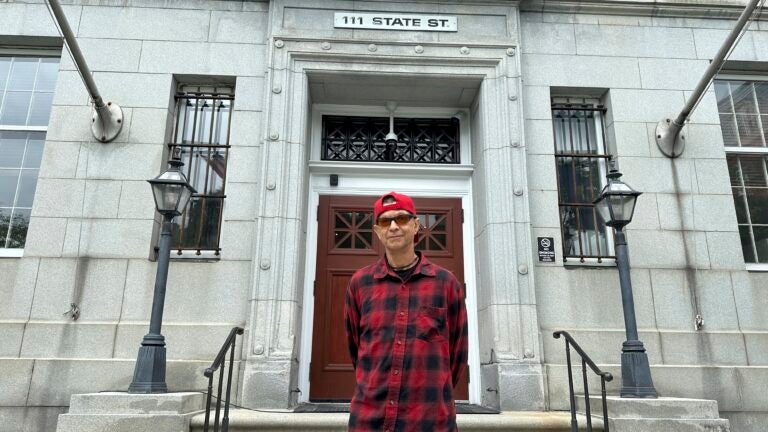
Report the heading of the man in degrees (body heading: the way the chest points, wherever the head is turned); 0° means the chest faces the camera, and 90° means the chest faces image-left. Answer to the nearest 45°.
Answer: approximately 0°

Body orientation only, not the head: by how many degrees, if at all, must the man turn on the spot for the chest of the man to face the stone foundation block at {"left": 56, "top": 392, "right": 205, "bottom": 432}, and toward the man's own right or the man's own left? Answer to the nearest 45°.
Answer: approximately 135° to the man's own right

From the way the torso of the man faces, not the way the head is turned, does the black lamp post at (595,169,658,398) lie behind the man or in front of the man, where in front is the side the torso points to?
behind

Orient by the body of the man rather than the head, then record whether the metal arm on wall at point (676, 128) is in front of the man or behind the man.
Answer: behind

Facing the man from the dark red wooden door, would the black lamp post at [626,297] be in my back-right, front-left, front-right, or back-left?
front-left

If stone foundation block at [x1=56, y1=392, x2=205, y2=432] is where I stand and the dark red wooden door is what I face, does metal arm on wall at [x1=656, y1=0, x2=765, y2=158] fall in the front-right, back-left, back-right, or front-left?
front-right

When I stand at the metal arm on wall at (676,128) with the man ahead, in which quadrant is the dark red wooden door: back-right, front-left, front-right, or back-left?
front-right

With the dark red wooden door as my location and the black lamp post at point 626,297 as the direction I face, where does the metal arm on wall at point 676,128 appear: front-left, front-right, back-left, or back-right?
front-left

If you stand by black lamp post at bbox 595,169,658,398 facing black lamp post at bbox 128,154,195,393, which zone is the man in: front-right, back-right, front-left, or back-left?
front-left

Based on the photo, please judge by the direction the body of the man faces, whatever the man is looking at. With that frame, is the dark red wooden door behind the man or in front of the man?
behind

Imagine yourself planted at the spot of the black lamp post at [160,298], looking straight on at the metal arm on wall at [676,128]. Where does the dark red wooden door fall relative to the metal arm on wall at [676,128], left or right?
left

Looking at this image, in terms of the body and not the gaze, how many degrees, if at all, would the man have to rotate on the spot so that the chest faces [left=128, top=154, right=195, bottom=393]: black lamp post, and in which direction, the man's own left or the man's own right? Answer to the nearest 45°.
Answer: approximately 135° to the man's own right
